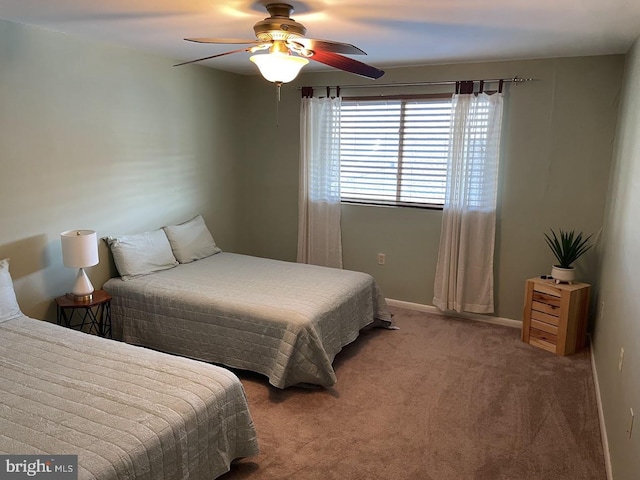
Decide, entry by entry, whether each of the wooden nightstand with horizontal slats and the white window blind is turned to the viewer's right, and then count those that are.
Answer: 0

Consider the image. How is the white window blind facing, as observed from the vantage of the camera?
facing the viewer

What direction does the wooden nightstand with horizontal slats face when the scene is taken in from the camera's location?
facing the viewer and to the left of the viewer

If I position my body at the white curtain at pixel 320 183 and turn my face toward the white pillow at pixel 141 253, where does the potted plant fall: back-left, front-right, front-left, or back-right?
back-left

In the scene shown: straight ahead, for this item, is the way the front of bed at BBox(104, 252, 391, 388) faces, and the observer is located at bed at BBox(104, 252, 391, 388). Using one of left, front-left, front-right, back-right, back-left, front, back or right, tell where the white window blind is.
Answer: left

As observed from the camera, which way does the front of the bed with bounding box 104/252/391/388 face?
facing the viewer and to the right of the viewer

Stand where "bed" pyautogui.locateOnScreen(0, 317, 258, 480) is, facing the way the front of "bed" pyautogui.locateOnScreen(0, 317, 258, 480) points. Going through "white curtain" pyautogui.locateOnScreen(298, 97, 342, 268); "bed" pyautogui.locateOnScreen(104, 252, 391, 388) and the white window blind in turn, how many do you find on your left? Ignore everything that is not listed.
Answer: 3

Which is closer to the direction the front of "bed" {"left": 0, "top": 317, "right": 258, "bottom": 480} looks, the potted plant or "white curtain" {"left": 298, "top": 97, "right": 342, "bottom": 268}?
the potted plant

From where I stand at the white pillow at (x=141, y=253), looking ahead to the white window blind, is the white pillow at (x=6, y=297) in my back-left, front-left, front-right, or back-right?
back-right

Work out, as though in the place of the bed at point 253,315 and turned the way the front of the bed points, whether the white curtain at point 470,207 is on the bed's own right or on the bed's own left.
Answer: on the bed's own left

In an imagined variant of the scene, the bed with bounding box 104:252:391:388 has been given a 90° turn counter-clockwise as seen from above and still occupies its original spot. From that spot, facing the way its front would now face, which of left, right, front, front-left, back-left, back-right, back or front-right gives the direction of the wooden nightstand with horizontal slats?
front-right

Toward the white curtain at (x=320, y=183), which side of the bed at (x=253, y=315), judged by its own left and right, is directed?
left

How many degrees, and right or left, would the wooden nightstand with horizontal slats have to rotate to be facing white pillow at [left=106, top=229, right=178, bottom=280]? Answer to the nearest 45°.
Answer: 0° — it already faces it

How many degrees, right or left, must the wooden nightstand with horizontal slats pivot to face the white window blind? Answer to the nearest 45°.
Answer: approximately 45° to its right

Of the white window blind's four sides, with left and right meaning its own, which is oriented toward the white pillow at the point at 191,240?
right

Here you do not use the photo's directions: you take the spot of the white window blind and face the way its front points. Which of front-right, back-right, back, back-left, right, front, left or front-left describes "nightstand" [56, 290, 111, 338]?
front-right
